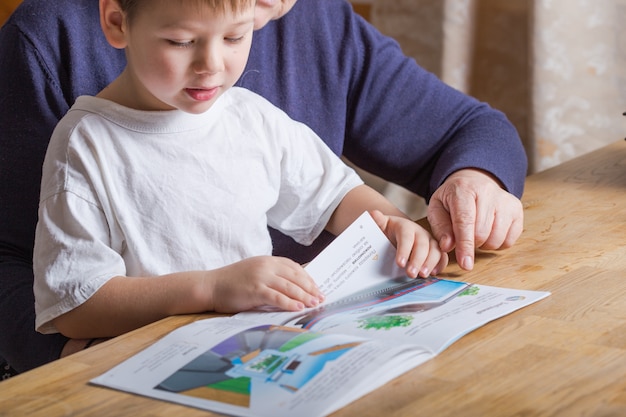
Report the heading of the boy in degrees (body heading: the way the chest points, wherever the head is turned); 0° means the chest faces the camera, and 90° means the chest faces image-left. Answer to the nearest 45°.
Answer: approximately 315°
